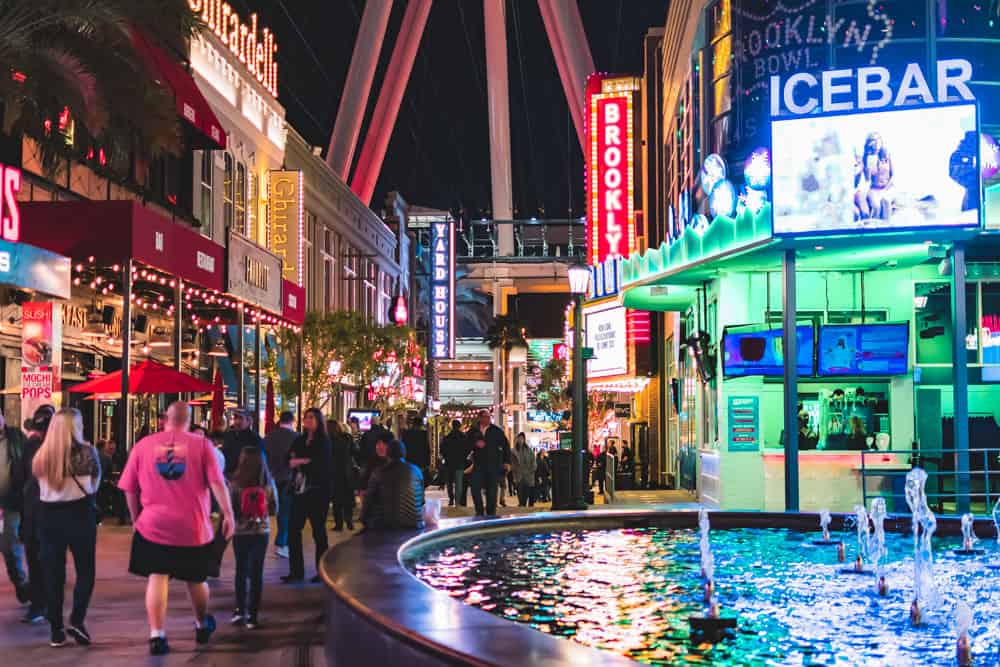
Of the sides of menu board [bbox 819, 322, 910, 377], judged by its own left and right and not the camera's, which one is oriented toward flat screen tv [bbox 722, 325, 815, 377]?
right

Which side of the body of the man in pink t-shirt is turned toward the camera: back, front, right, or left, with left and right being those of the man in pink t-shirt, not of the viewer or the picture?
back

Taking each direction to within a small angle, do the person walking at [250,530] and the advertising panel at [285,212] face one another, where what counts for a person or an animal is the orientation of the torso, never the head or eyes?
yes

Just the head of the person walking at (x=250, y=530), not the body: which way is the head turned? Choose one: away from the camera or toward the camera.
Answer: away from the camera

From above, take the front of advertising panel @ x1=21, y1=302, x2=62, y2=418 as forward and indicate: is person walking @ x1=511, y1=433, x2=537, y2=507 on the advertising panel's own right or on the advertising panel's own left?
on the advertising panel's own left

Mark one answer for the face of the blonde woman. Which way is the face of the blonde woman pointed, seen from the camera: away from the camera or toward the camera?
away from the camera

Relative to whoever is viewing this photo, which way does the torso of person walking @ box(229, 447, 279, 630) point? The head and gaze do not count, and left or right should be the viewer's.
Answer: facing away from the viewer

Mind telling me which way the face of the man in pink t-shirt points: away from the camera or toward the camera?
away from the camera

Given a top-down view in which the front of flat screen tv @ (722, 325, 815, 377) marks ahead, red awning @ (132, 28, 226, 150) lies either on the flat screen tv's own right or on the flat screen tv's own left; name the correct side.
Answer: on the flat screen tv's own right
